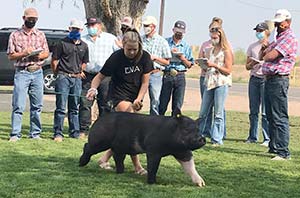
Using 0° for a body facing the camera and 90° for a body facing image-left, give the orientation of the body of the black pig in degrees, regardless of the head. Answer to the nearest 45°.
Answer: approximately 270°

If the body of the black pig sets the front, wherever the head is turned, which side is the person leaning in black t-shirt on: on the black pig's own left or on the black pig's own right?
on the black pig's own left

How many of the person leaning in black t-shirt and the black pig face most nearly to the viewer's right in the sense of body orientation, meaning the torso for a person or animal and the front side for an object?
1

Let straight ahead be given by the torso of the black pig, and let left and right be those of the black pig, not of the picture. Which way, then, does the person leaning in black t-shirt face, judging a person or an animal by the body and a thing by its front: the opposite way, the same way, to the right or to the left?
to the right

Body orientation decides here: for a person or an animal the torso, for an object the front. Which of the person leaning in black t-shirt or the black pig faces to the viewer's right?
the black pig

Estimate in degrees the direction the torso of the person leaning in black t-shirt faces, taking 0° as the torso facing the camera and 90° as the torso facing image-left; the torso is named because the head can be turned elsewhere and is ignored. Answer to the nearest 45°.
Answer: approximately 0°
